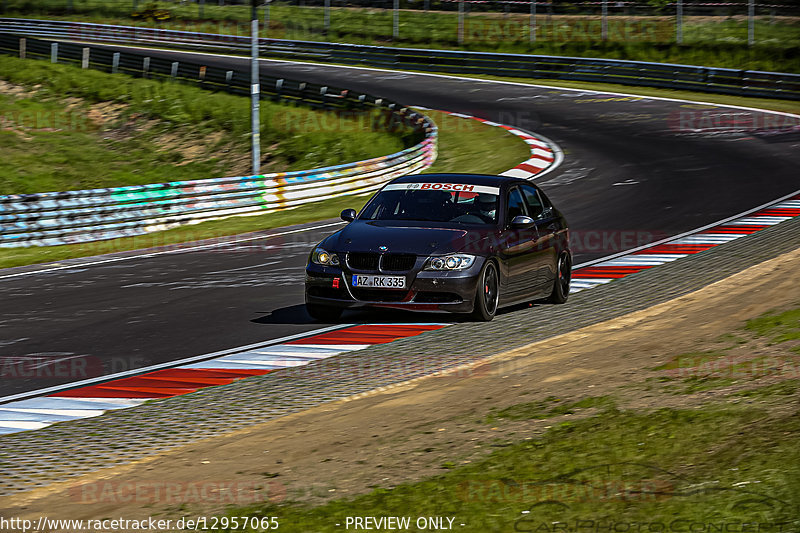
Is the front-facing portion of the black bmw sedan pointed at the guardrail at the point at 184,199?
no

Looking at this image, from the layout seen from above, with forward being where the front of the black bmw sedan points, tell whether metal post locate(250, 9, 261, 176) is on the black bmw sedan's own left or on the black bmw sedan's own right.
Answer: on the black bmw sedan's own right

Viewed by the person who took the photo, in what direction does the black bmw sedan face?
facing the viewer and to the left of the viewer
